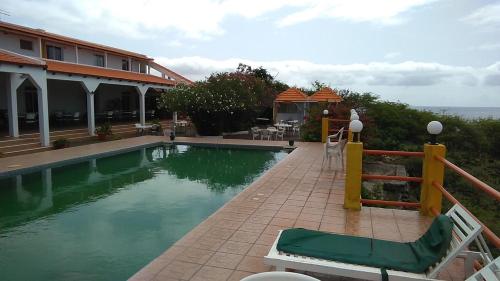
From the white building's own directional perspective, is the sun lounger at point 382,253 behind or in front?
in front

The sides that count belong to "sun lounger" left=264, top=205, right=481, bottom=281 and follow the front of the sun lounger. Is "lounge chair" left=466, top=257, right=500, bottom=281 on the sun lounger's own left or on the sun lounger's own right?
on the sun lounger's own left

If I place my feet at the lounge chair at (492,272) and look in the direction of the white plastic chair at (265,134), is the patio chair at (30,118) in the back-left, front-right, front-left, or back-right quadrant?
front-left

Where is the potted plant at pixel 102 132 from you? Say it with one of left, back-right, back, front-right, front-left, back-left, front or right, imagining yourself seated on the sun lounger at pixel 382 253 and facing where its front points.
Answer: front-right

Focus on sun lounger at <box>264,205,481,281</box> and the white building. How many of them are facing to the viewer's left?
1

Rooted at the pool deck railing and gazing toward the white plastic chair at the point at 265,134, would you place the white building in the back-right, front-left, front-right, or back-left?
front-left

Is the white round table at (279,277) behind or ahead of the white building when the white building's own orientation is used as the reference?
ahead

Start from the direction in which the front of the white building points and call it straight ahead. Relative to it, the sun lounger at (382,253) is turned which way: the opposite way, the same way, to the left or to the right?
the opposite way

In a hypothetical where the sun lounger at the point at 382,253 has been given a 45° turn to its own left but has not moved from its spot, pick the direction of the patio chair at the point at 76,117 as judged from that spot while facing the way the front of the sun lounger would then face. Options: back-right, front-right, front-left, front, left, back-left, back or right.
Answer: right

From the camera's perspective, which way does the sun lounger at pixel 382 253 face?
to the viewer's left

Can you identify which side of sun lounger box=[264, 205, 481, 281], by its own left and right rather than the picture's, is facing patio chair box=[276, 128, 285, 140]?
right

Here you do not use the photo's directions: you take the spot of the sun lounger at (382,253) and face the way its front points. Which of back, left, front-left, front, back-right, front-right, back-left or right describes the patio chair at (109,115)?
front-right

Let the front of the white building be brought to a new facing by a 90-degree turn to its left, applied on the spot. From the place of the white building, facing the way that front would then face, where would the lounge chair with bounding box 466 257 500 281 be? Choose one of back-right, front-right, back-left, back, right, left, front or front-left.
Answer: back-right
